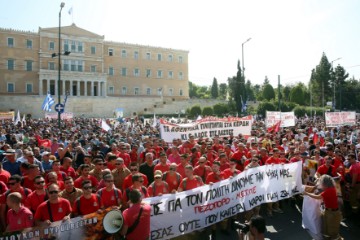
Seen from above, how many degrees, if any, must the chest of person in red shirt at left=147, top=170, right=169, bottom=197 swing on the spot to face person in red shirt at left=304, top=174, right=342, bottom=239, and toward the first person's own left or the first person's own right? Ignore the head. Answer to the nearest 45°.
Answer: approximately 90° to the first person's own left

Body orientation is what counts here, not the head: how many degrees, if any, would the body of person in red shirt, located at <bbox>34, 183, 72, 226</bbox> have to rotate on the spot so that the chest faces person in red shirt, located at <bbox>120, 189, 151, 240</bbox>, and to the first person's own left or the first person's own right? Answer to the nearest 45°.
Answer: approximately 45° to the first person's own left

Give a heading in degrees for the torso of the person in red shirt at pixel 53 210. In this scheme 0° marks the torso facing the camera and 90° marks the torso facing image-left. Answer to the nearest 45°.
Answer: approximately 0°
